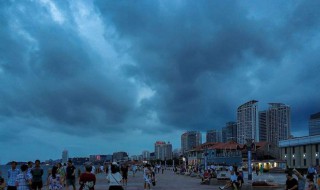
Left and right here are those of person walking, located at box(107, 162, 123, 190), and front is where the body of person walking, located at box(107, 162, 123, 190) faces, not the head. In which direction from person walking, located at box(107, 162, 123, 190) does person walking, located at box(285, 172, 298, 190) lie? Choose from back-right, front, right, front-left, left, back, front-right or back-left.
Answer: right

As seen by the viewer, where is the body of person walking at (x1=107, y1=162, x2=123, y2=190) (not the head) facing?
away from the camera

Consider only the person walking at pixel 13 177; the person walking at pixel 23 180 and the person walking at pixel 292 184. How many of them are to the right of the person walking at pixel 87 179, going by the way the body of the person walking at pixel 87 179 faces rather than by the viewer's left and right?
1

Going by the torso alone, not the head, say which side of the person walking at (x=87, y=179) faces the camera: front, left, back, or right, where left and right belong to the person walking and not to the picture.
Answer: back

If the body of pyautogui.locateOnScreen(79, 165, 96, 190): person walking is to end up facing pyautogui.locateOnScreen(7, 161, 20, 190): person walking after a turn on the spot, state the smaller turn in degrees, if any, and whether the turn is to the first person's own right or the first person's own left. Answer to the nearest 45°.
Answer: approximately 45° to the first person's own left

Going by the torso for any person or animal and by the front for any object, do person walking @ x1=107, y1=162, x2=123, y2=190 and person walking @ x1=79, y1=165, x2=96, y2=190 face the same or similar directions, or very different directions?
same or similar directions
